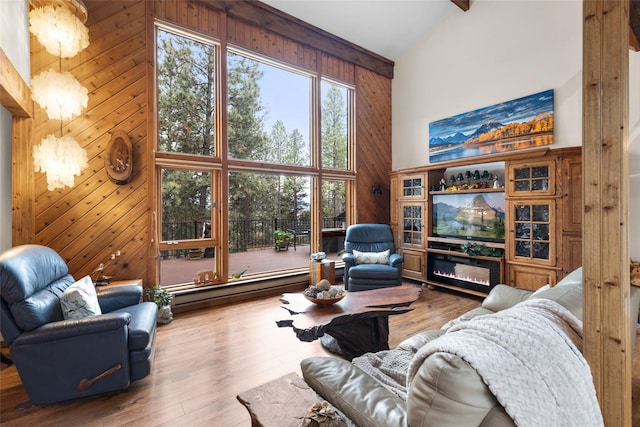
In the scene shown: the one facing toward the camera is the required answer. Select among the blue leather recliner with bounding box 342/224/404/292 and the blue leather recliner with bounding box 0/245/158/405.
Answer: the blue leather recliner with bounding box 342/224/404/292

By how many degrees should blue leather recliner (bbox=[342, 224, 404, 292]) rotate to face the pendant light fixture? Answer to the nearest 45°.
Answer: approximately 45° to its right

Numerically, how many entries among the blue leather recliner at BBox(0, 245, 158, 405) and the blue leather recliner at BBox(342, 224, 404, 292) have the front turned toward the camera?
1

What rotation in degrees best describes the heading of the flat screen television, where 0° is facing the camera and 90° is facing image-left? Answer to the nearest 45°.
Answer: approximately 45°

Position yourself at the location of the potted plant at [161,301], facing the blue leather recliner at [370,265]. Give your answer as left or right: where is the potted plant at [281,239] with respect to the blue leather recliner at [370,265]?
left

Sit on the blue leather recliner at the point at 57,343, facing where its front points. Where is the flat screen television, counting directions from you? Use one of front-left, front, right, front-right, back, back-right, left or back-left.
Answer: front

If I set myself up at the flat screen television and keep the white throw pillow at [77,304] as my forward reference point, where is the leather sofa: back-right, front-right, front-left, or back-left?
front-left

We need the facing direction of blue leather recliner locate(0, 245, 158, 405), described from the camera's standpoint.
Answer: facing to the right of the viewer

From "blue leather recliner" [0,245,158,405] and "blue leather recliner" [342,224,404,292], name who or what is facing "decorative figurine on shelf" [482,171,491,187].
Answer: "blue leather recliner" [0,245,158,405]

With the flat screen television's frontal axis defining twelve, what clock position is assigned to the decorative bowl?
The decorative bowl is roughly at 11 o'clock from the flat screen television.

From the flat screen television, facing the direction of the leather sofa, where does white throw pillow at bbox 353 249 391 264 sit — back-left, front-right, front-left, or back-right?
front-right

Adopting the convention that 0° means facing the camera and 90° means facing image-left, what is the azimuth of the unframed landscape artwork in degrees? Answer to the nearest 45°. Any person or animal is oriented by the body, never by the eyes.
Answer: approximately 45°

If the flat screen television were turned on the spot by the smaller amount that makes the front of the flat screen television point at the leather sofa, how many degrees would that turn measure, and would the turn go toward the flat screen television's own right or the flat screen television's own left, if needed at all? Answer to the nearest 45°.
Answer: approximately 45° to the flat screen television's own left

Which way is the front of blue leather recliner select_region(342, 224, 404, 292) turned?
toward the camera

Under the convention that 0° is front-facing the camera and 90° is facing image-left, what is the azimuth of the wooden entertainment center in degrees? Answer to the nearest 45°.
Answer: approximately 45°

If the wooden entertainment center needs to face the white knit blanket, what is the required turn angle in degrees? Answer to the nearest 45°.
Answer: approximately 45° to its left

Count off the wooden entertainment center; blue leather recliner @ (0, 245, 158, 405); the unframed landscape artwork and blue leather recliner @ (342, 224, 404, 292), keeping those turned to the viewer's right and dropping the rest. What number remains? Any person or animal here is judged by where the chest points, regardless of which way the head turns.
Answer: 1

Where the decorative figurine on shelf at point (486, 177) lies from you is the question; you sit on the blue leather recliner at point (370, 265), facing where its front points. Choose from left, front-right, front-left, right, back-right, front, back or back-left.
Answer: left

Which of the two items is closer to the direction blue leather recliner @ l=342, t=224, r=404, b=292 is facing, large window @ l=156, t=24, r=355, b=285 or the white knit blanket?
the white knit blanket

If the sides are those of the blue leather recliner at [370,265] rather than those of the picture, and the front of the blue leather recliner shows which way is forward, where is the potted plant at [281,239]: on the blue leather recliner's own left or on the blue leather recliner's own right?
on the blue leather recliner's own right
